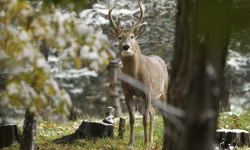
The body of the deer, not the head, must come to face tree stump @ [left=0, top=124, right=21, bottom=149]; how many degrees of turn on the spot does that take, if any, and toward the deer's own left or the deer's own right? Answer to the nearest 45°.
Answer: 0° — it already faces it

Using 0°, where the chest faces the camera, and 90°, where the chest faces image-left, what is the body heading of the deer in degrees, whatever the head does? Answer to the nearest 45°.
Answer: approximately 45°
